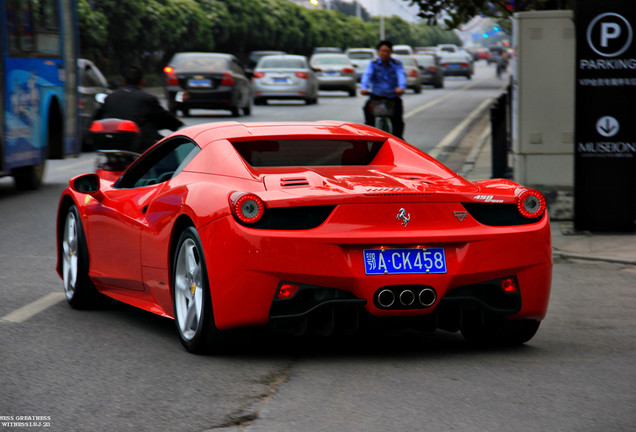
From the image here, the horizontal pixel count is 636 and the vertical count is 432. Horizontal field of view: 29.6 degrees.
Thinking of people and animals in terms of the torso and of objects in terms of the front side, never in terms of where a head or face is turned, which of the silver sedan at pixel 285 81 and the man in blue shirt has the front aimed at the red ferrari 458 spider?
the man in blue shirt

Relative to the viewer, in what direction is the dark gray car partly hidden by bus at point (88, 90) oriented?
away from the camera

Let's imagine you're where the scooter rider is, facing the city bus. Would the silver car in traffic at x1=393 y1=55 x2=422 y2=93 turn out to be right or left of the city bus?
right

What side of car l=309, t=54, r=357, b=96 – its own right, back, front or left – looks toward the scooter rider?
back

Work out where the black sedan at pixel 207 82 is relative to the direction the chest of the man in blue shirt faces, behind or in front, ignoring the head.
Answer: behind

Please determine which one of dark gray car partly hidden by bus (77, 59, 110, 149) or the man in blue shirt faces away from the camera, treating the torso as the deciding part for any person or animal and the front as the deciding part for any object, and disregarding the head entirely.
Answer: the dark gray car partly hidden by bus

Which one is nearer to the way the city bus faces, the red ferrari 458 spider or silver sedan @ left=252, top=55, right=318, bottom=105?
the silver sedan

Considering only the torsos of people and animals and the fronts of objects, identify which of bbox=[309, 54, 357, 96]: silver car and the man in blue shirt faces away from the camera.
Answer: the silver car

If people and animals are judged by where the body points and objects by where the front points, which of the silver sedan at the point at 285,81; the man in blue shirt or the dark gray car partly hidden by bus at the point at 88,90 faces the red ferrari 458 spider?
the man in blue shirt

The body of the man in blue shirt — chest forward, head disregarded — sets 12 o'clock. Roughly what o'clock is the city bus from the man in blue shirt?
The city bus is roughly at 2 o'clock from the man in blue shirt.

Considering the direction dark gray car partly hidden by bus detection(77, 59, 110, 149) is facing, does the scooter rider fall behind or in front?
behind

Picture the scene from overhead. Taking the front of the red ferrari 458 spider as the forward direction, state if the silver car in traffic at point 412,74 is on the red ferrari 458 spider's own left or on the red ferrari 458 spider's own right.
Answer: on the red ferrari 458 spider's own right

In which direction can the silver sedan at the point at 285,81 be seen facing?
away from the camera

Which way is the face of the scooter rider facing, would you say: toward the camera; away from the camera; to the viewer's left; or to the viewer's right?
away from the camera

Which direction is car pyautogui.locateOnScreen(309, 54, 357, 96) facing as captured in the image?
away from the camera

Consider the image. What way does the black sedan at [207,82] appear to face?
away from the camera

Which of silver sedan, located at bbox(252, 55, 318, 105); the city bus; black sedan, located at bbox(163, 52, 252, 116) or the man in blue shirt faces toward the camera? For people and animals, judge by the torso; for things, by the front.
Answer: the man in blue shirt
